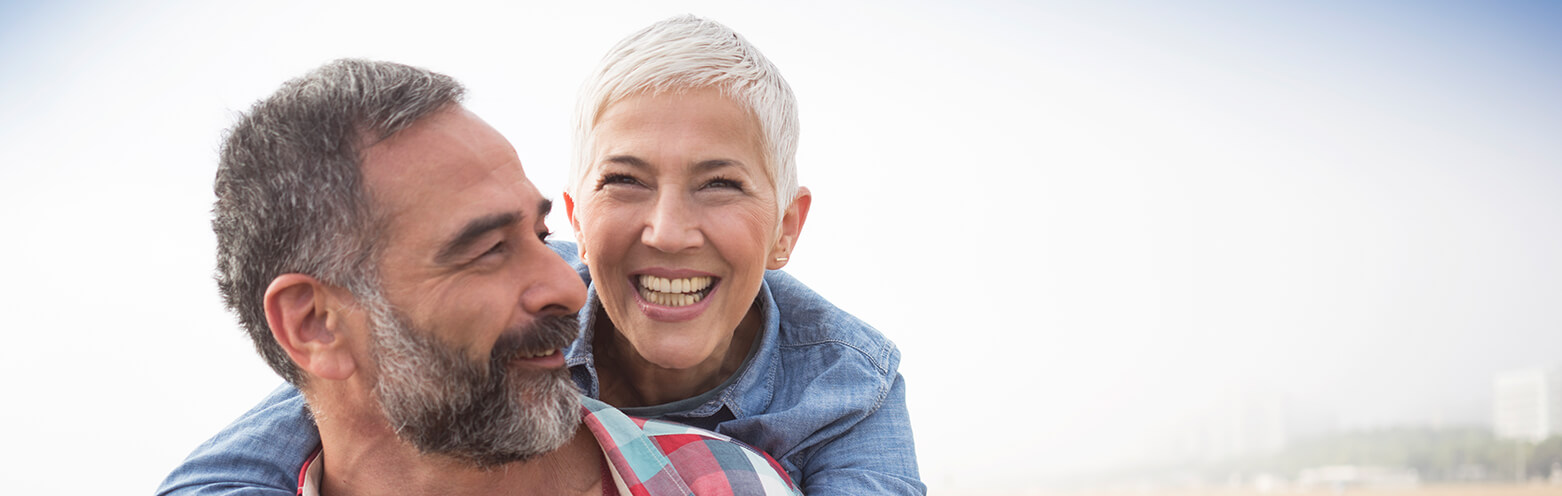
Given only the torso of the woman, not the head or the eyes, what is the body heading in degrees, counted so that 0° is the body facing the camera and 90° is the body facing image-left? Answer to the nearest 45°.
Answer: approximately 0°
